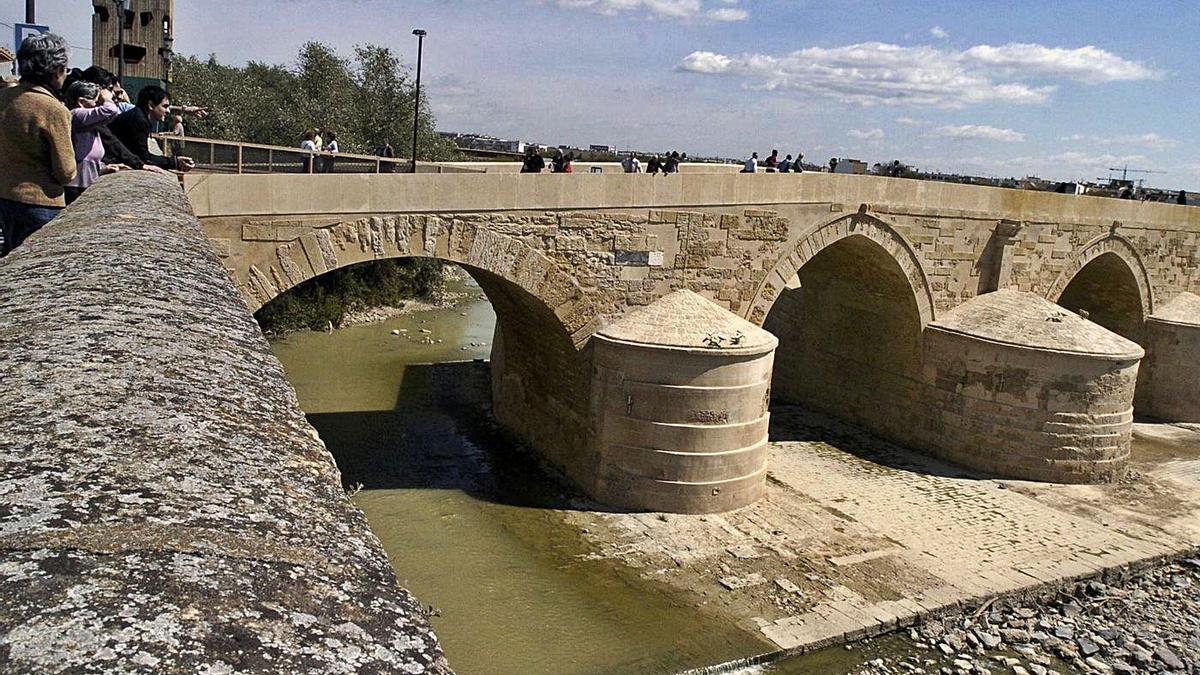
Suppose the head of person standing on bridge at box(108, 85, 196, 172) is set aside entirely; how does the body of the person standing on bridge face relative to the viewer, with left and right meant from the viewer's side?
facing to the right of the viewer

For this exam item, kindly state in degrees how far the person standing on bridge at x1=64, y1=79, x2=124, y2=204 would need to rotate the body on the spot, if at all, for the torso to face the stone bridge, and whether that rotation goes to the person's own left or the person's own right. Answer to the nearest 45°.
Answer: approximately 45° to the person's own left

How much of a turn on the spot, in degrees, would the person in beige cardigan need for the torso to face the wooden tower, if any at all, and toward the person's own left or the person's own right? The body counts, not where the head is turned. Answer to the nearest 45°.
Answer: approximately 45° to the person's own left

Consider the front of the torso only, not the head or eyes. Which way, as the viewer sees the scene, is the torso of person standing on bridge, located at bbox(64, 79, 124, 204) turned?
to the viewer's right

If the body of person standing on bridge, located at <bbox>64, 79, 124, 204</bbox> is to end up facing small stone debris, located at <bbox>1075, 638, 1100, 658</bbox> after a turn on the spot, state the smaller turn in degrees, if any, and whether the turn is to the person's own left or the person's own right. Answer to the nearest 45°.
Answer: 0° — they already face it

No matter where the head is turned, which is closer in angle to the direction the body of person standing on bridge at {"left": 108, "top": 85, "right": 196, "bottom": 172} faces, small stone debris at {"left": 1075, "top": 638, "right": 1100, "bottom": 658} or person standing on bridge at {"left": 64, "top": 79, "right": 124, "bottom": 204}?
the small stone debris

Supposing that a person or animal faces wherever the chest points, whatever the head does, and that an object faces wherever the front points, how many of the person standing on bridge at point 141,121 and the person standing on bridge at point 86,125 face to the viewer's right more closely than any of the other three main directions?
2

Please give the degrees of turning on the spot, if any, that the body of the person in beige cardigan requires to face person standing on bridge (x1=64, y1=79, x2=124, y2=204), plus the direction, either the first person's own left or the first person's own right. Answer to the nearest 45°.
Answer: approximately 45° to the first person's own left

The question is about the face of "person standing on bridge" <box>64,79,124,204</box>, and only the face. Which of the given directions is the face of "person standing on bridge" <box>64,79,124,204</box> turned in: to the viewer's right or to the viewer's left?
to the viewer's right

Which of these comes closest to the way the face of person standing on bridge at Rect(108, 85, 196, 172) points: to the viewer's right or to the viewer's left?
to the viewer's right
